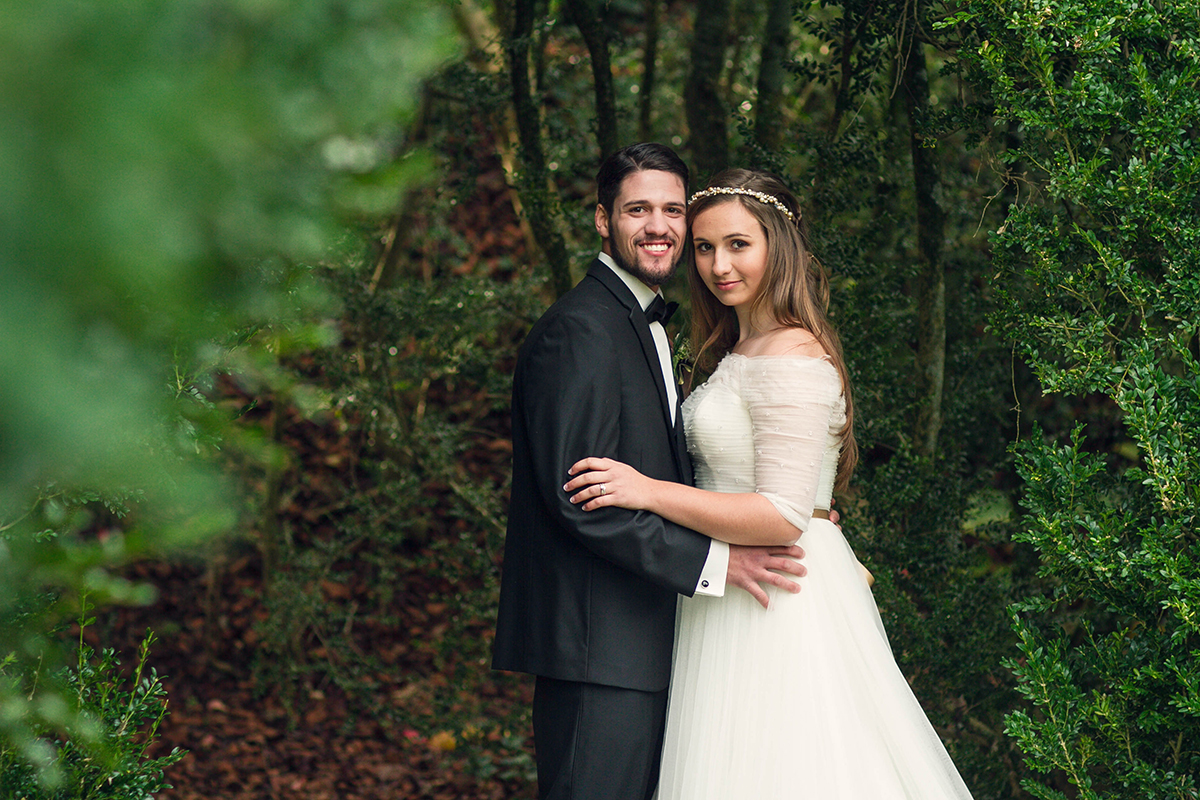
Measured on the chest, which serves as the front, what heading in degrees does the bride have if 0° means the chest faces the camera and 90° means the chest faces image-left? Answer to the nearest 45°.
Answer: approximately 90°

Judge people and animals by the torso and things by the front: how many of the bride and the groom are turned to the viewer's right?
1

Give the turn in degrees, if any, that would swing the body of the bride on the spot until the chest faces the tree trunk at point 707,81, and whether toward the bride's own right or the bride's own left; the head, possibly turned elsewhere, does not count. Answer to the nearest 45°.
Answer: approximately 90° to the bride's own right

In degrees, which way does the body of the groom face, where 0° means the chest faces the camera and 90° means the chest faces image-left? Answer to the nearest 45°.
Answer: approximately 270°

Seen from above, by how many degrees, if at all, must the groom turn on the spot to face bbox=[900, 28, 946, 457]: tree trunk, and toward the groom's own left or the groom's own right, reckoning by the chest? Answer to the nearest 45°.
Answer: approximately 45° to the groom's own left

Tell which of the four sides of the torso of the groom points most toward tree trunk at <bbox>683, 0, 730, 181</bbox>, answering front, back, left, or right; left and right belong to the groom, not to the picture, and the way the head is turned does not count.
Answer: left

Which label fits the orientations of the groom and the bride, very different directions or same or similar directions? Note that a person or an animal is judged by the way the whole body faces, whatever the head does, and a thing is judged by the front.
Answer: very different directions
